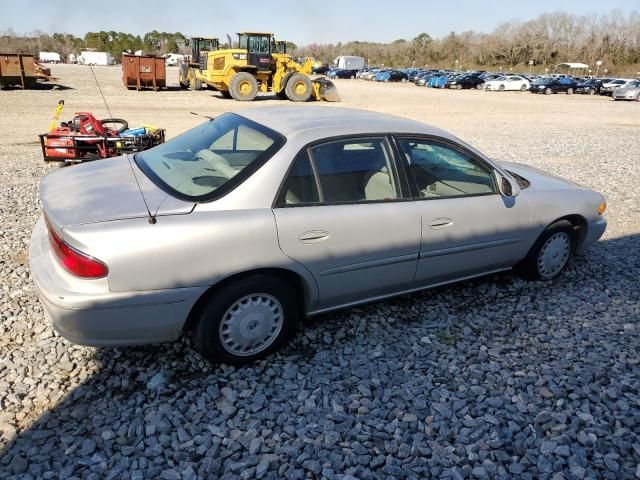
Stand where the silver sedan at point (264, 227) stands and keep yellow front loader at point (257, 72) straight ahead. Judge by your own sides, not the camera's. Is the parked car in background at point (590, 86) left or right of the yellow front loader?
right

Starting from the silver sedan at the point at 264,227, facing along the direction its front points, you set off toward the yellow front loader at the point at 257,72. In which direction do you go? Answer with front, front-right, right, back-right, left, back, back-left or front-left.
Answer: front-left

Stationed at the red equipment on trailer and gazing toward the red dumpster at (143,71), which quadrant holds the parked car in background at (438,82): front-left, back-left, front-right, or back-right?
front-right

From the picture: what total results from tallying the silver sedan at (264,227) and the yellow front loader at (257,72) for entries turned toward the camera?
0

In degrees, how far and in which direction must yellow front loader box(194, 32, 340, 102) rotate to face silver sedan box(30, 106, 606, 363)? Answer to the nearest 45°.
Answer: approximately 90° to its right

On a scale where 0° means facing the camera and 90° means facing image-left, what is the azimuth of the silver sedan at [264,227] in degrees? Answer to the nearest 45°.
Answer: approximately 225°

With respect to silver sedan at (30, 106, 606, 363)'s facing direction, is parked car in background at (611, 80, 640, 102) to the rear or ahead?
ahead

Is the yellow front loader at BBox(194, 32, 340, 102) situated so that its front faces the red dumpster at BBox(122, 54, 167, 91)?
no

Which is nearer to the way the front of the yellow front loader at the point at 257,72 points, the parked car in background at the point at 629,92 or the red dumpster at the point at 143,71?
the parked car in background

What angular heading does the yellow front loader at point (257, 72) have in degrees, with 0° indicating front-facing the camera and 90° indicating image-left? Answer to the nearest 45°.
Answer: approximately 270°

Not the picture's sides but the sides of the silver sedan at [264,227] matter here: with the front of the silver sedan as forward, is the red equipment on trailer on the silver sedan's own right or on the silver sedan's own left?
on the silver sedan's own left

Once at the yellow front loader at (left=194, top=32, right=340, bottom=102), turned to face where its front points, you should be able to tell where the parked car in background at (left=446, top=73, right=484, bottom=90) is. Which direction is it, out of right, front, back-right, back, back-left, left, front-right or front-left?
front-left

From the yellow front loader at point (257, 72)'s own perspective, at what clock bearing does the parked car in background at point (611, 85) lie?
The parked car in background is roughly at 11 o'clock from the yellow front loader.

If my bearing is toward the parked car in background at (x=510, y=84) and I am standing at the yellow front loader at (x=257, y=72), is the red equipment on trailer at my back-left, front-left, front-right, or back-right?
back-right

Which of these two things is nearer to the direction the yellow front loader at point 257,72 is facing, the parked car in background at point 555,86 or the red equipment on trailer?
the parked car in background

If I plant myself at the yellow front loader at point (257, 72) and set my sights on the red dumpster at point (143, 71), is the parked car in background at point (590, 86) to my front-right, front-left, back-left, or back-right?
back-right

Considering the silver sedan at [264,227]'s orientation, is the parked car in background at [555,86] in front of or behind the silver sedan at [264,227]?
in front
